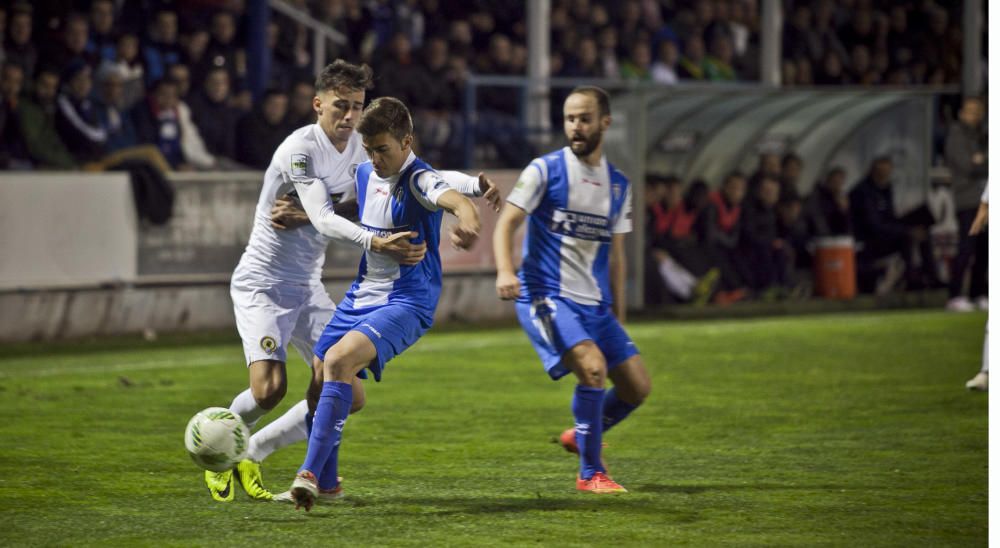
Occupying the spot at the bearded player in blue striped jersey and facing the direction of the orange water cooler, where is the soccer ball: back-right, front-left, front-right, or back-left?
back-left

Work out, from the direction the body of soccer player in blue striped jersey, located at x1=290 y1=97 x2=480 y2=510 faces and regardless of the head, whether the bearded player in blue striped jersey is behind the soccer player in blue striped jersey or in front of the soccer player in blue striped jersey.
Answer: behind

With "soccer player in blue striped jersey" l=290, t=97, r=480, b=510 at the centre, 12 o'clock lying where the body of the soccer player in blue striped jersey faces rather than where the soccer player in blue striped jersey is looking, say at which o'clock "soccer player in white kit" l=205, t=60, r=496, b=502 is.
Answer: The soccer player in white kit is roughly at 3 o'clock from the soccer player in blue striped jersey.

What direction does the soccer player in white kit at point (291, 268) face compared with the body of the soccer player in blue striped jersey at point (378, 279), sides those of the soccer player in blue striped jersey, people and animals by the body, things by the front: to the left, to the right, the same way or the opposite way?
to the left

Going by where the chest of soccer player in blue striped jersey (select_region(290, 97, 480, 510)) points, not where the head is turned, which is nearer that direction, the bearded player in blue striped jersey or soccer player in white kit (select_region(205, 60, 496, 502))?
the soccer player in white kit

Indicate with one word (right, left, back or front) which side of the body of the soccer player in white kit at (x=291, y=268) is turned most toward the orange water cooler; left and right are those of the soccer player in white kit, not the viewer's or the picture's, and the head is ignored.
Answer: left

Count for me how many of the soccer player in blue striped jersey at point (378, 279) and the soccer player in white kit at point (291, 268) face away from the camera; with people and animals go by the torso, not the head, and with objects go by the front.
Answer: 0

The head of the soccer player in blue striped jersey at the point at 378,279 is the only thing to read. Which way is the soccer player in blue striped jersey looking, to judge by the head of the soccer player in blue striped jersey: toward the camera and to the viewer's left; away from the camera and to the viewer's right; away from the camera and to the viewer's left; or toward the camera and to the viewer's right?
toward the camera and to the viewer's left

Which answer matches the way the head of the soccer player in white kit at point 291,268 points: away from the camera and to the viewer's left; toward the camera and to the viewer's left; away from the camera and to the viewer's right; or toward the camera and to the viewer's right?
toward the camera and to the viewer's right

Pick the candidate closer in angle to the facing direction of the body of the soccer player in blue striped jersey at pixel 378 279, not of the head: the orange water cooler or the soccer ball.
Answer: the soccer ball

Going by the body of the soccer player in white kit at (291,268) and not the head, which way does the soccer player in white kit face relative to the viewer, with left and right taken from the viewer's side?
facing the viewer and to the right of the viewer

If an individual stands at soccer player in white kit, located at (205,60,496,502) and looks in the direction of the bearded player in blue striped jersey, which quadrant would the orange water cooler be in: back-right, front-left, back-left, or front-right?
front-left

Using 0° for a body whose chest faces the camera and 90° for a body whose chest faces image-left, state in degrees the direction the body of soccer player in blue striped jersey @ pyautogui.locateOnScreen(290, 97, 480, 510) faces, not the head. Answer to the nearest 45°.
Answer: approximately 45°

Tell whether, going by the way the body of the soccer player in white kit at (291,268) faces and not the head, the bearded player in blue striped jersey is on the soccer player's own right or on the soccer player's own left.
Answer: on the soccer player's own left

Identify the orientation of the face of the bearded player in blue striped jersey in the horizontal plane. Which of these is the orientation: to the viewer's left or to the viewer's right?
to the viewer's left
